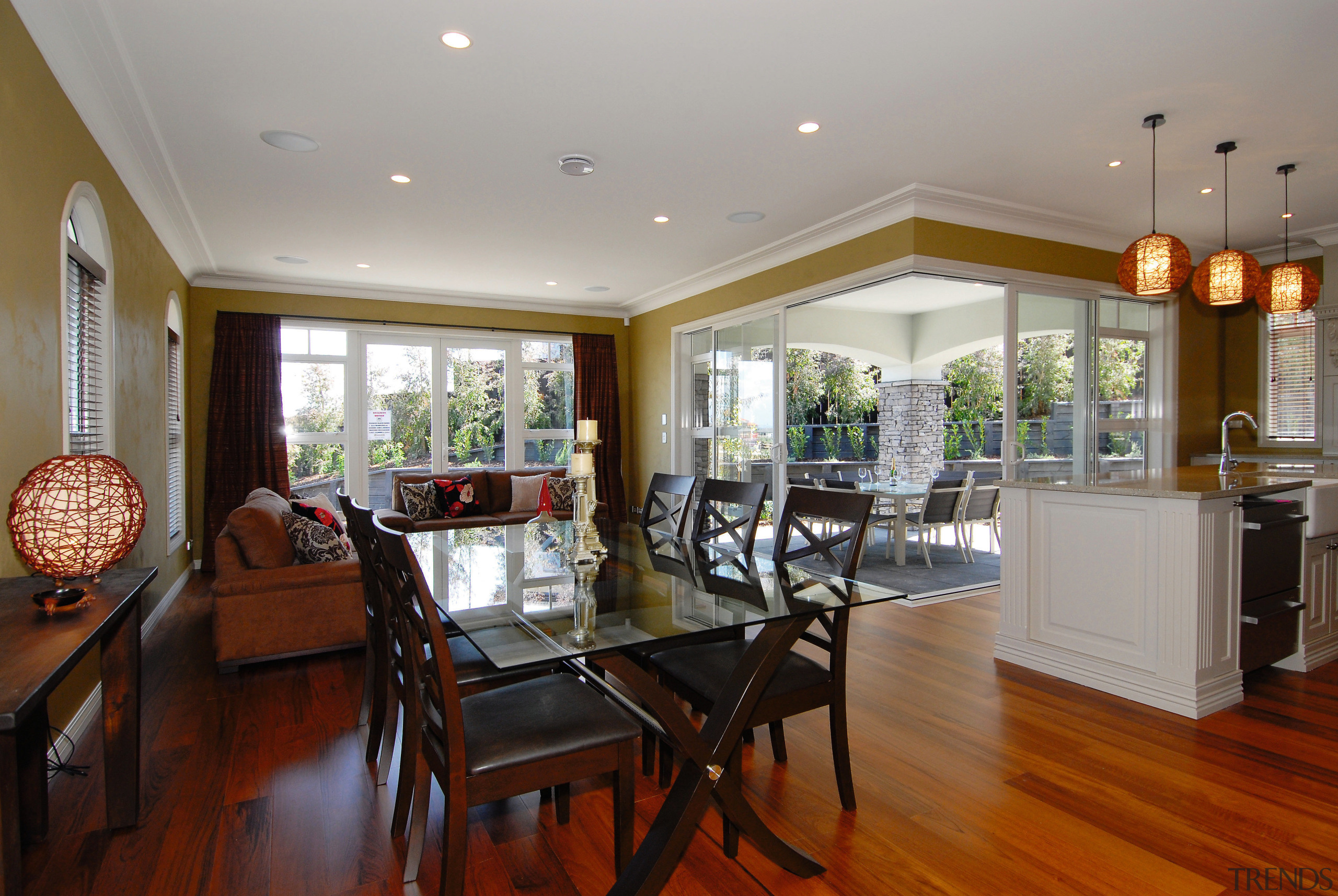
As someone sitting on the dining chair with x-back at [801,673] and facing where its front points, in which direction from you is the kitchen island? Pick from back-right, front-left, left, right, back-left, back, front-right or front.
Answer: back

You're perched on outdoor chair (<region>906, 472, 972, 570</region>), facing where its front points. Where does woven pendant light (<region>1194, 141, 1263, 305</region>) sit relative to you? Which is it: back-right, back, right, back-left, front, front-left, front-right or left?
back

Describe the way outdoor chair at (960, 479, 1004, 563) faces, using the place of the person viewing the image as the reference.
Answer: facing away from the viewer and to the left of the viewer

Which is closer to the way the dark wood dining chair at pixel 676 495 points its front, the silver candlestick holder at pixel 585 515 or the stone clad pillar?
the silver candlestick holder

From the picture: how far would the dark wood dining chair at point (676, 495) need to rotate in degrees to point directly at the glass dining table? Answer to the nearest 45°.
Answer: approximately 45° to its left

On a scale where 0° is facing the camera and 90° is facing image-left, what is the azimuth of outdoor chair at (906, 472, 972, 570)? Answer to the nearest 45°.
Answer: approximately 135°

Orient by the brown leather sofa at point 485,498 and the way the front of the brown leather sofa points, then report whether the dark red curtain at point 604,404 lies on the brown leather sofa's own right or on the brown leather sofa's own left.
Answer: on the brown leather sofa's own left

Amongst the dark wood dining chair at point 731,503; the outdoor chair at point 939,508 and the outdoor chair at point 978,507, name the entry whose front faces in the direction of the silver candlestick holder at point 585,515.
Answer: the dark wood dining chair

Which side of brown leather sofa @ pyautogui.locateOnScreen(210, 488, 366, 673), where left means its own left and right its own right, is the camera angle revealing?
right

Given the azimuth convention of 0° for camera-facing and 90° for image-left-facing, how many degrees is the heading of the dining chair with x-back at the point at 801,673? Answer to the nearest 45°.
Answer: approximately 45°

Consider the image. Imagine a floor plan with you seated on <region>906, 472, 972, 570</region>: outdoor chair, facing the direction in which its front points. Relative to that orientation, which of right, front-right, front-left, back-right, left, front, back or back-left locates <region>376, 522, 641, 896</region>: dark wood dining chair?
back-left

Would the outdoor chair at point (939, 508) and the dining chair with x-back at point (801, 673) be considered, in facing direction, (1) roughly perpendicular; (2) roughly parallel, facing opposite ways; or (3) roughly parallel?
roughly perpendicular

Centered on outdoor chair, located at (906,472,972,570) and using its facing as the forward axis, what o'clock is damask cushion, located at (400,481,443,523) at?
The damask cushion is roughly at 10 o'clock from the outdoor chair.

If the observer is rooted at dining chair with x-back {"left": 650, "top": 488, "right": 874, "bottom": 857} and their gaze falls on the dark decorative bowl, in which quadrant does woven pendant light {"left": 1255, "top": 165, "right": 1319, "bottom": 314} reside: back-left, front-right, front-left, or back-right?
back-right

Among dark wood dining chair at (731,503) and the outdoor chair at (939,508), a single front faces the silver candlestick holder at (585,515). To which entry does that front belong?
the dark wood dining chair
